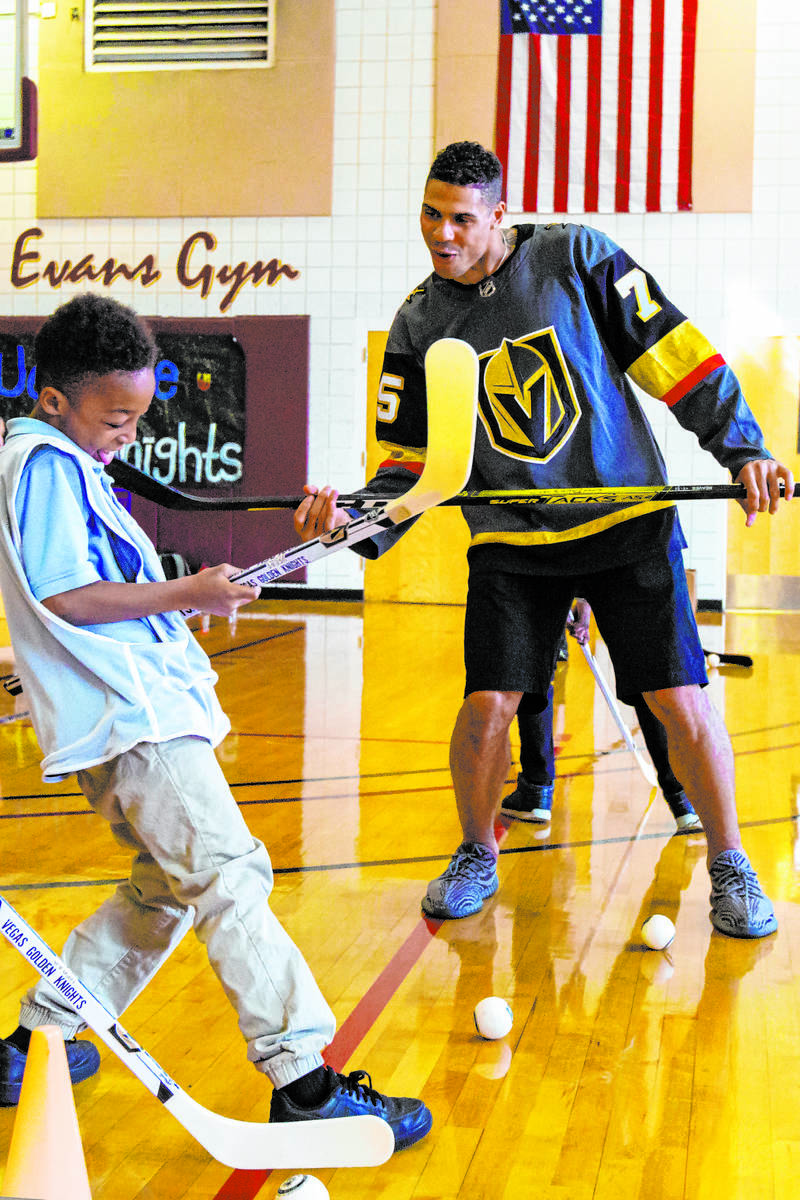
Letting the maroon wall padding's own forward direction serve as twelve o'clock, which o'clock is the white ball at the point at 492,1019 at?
The white ball is roughly at 12 o'clock from the maroon wall padding.

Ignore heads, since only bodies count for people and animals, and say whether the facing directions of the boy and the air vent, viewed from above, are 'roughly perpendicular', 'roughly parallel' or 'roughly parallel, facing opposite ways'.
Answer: roughly perpendicular

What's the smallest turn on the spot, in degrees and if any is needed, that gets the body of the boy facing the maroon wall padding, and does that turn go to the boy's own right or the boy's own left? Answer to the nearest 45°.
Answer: approximately 90° to the boy's own left

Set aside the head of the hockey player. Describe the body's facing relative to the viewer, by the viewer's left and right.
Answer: facing the viewer

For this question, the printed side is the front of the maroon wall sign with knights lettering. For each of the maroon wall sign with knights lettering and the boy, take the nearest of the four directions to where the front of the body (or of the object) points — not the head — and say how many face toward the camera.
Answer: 1

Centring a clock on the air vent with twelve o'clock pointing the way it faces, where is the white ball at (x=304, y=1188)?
The white ball is roughly at 12 o'clock from the air vent.

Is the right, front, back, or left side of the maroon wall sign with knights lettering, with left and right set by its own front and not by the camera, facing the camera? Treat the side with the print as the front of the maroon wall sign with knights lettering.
front

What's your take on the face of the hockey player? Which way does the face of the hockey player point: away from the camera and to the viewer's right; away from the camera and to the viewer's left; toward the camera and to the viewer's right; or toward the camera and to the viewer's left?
toward the camera and to the viewer's left

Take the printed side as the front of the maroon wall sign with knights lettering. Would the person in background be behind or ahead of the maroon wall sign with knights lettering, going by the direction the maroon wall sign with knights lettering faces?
ahead

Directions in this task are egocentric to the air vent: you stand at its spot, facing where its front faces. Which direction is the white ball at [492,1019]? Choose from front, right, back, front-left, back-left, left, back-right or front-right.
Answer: front

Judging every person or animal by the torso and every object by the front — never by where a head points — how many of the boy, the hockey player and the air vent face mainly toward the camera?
2

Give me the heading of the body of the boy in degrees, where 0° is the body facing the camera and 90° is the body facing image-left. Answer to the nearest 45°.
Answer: approximately 270°

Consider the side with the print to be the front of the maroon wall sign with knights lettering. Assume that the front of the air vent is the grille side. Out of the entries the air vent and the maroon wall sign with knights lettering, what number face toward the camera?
2

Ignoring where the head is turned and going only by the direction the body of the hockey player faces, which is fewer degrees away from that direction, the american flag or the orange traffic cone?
the orange traffic cone

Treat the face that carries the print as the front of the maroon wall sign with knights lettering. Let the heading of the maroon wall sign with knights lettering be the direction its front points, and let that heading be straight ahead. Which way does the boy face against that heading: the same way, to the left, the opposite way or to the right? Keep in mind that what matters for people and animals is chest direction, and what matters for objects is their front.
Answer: to the left

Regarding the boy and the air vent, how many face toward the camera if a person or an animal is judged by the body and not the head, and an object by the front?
1

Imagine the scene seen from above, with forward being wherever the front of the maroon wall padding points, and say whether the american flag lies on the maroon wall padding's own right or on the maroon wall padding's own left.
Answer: on the maroon wall padding's own left
